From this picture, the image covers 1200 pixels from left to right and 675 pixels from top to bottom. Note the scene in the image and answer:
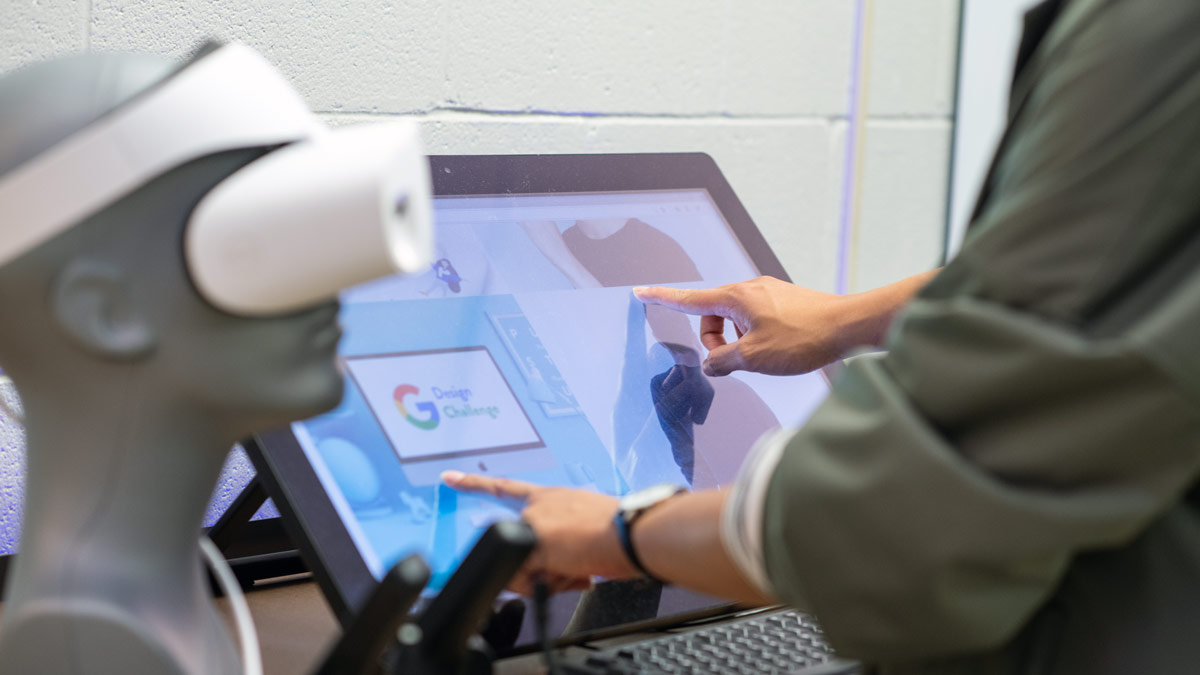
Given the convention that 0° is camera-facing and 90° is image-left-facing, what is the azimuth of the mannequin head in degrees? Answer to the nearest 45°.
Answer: approximately 270°

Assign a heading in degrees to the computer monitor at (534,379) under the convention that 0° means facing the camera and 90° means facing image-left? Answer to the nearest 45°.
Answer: approximately 315°
